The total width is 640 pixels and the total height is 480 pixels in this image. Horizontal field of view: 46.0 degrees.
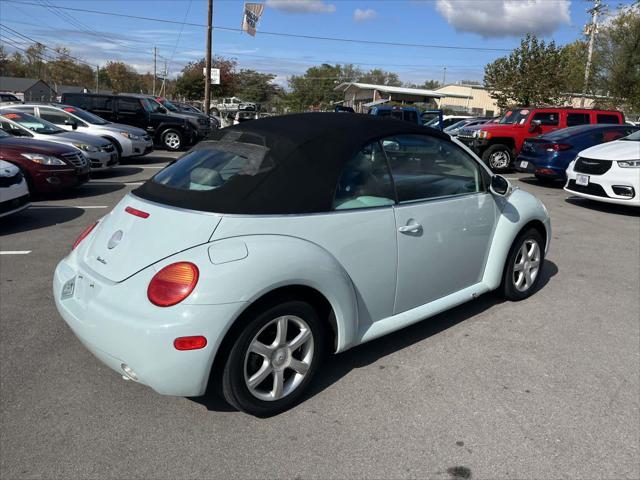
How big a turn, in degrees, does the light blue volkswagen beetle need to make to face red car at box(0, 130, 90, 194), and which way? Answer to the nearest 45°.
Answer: approximately 90° to its left

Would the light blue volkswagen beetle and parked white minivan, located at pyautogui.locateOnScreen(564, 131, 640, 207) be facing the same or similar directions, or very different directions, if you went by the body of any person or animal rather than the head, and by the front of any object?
very different directions

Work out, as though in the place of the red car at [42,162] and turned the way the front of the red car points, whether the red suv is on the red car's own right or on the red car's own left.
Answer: on the red car's own left

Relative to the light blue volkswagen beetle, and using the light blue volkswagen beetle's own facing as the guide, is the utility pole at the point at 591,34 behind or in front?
in front

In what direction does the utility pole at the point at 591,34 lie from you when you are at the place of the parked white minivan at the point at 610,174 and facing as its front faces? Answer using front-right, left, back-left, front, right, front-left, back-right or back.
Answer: back-right

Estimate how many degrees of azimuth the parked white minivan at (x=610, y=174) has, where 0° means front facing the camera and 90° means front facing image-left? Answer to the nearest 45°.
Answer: approximately 45°

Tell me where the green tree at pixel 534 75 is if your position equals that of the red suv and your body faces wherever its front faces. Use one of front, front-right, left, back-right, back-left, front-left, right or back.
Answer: back-right

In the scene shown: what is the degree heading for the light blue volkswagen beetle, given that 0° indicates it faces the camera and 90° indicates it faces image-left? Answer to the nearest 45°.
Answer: approximately 225°

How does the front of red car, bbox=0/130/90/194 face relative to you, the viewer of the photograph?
facing the viewer and to the right of the viewer

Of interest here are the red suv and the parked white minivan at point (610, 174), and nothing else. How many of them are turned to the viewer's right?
0

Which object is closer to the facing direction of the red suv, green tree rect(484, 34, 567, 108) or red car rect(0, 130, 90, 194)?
the red car

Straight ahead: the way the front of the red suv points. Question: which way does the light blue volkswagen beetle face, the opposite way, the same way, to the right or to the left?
the opposite way

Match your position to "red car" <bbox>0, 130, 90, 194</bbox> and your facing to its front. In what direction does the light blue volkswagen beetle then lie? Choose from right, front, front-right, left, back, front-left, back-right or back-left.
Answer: front-right

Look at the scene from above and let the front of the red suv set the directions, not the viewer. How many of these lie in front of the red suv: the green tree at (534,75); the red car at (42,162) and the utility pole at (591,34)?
1

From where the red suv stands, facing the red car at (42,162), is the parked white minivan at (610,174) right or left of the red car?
left

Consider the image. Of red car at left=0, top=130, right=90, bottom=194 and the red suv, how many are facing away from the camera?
0
